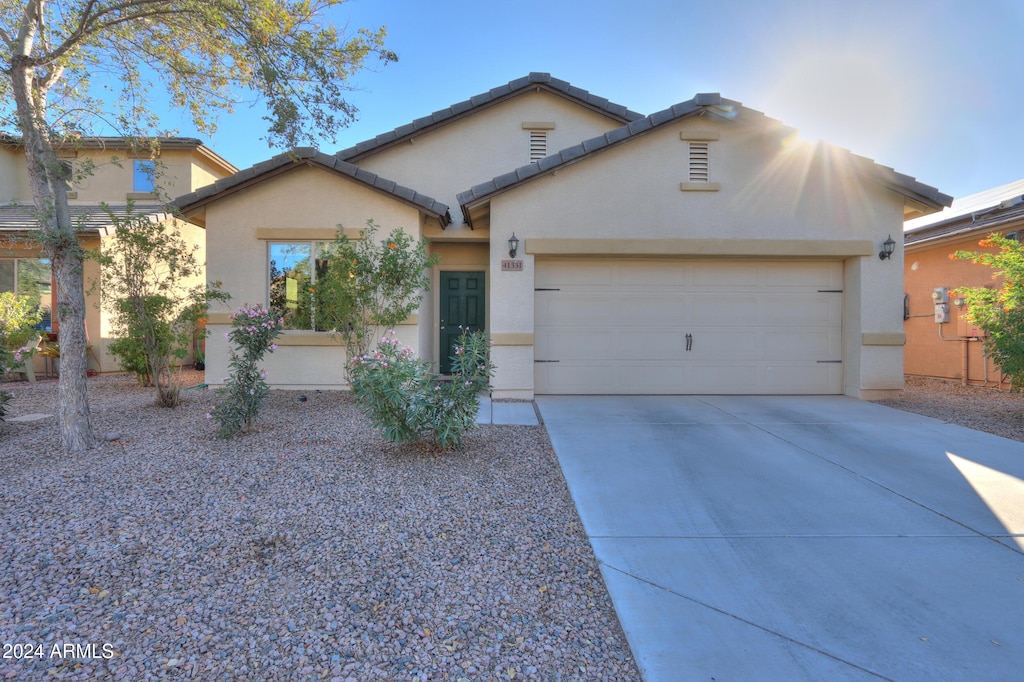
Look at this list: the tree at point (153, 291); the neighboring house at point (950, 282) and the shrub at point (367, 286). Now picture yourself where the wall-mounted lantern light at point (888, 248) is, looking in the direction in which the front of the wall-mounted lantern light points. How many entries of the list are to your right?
2

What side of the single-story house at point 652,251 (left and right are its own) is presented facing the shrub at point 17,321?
right

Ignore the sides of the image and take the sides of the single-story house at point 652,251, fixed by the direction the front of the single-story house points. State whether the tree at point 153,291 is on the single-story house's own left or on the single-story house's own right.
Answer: on the single-story house's own right

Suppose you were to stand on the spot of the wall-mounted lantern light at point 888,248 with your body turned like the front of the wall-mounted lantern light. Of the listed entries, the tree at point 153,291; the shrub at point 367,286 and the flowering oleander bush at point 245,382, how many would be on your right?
3

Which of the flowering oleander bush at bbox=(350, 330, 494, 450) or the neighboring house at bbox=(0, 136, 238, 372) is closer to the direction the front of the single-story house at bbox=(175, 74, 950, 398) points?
the flowering oleander bush

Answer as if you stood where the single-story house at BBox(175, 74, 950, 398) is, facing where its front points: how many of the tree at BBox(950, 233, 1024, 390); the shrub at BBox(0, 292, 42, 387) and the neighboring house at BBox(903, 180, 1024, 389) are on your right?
1

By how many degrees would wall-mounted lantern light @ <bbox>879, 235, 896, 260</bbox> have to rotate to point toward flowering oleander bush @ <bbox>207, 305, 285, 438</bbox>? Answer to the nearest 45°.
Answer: approximately 90° to its right

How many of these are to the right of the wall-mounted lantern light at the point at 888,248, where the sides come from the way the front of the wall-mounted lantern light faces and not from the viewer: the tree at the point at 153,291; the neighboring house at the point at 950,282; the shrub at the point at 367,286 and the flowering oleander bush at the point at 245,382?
3

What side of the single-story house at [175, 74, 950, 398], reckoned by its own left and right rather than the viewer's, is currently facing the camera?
front

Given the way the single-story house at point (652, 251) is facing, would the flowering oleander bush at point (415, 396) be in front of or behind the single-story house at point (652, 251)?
in front

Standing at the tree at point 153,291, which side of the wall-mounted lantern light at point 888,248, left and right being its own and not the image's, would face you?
right

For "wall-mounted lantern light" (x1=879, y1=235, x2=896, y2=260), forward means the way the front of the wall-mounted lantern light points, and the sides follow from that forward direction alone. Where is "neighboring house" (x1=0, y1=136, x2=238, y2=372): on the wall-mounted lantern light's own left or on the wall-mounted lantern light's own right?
on the wall-mounted lantern light's own right

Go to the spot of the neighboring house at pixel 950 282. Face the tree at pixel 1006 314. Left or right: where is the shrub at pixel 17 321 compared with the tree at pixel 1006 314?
right

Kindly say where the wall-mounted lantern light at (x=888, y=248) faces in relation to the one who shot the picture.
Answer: facing the viewer and to the right of the viewer
